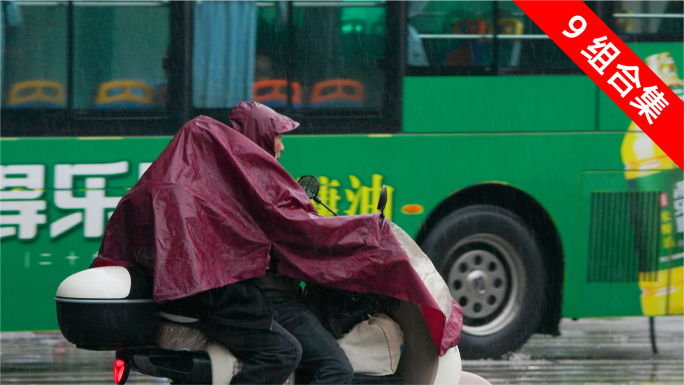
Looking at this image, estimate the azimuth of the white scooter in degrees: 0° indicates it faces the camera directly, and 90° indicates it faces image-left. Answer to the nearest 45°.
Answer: approximately 270°

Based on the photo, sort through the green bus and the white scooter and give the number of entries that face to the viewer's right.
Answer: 1

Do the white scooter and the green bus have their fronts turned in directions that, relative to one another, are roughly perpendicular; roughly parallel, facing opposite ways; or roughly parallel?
roughly parallel, facing opposite ways

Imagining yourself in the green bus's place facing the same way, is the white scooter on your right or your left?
on your left

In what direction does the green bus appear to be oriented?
to the viewer's left
